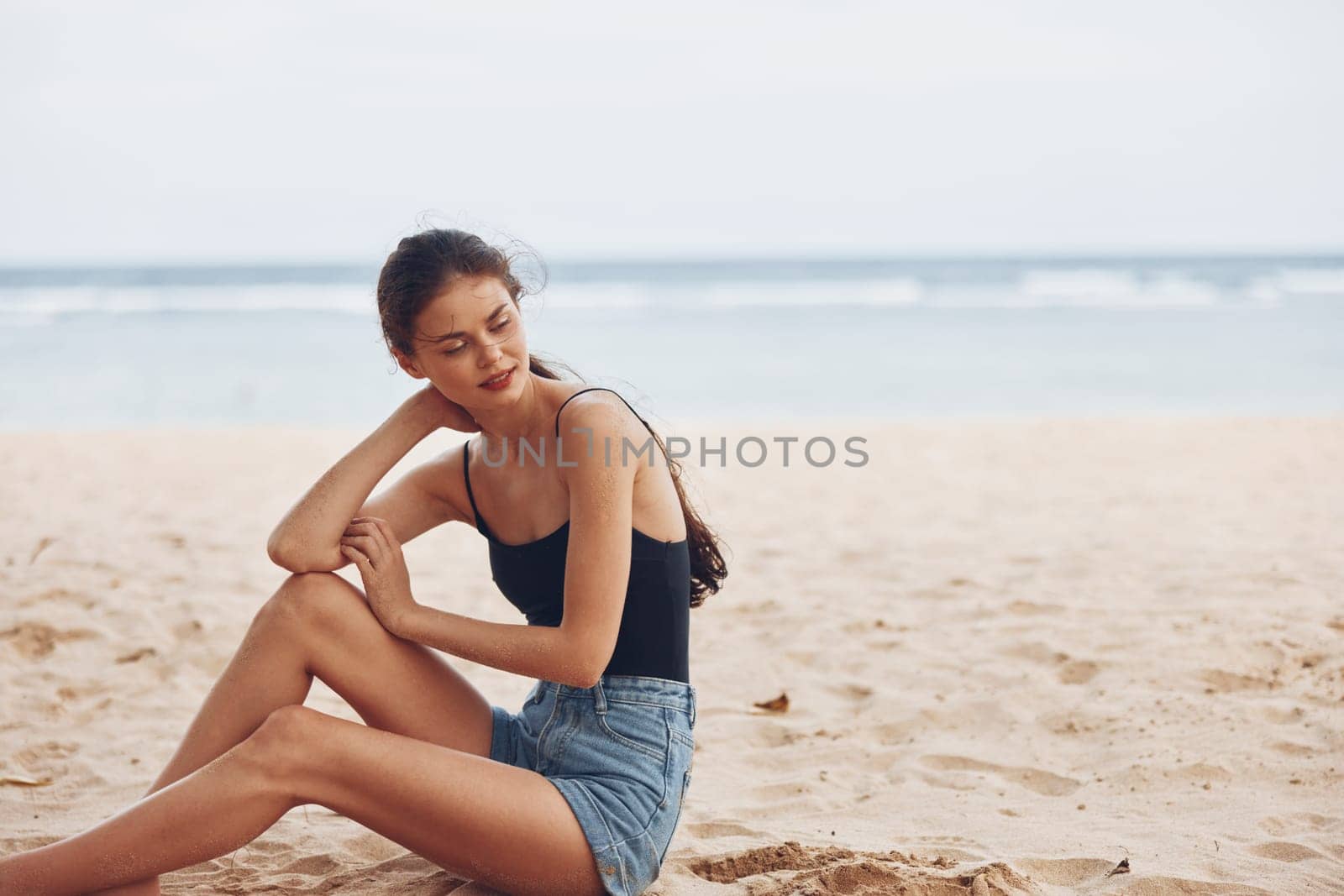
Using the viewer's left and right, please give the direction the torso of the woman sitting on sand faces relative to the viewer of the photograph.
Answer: facing the viewer and to the left of the viewer
